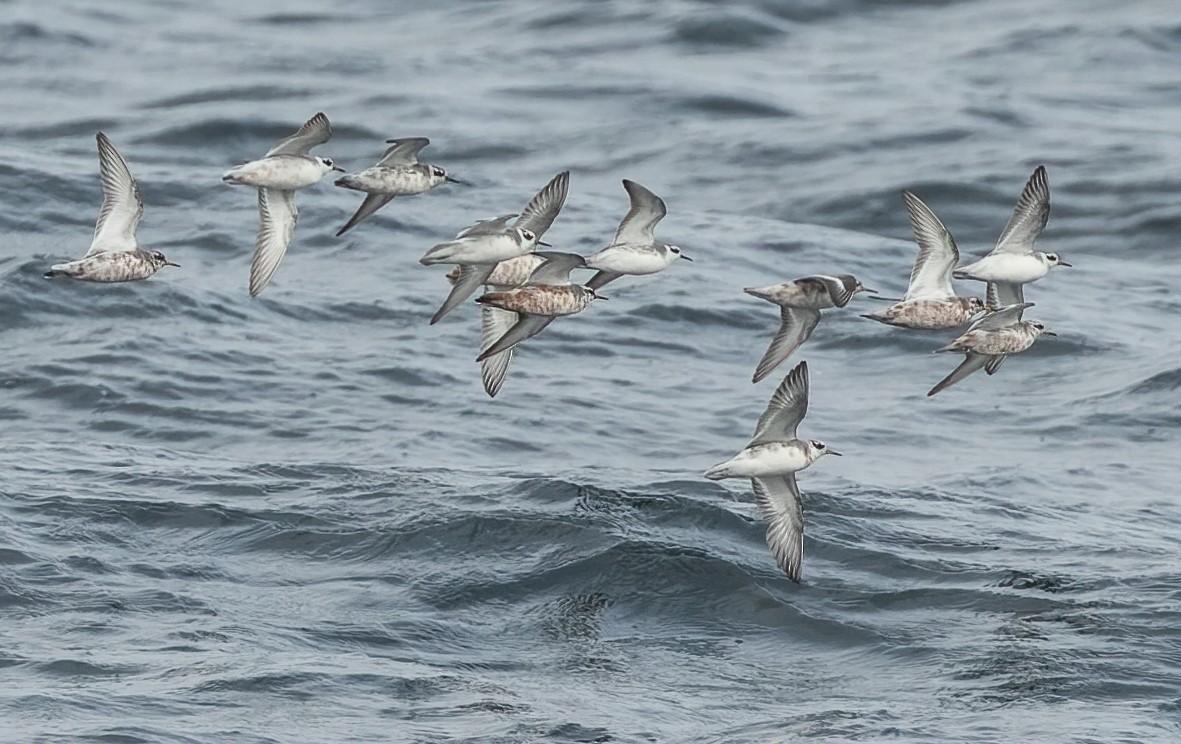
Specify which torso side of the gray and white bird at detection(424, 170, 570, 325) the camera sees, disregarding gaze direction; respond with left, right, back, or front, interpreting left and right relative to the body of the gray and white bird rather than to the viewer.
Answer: right

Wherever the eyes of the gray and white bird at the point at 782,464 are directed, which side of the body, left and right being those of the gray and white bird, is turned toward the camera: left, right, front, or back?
right

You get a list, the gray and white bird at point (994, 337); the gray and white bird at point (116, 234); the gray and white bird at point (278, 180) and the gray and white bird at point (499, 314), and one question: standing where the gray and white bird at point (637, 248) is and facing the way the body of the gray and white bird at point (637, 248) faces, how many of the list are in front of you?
1

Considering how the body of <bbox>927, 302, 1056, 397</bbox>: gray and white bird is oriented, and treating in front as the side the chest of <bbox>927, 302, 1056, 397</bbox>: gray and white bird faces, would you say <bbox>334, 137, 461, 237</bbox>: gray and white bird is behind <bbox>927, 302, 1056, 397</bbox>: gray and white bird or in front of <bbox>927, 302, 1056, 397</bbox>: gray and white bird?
behind

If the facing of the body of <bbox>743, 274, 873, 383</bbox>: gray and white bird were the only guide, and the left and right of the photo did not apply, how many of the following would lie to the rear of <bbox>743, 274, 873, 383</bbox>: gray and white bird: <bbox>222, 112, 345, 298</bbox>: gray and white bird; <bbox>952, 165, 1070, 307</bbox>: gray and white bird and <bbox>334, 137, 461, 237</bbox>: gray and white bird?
2

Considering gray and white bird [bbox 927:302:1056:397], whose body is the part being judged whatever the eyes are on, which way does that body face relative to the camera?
to the viewer's right

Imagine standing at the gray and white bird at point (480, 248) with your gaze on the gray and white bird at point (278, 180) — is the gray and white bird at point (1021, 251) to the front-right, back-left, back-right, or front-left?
back-right

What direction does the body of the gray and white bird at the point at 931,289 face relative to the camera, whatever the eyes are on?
to the viewer's right

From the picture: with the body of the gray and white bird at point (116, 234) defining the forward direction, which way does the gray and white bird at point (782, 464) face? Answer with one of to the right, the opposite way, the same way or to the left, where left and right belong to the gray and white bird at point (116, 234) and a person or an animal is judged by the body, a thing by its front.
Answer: the same way

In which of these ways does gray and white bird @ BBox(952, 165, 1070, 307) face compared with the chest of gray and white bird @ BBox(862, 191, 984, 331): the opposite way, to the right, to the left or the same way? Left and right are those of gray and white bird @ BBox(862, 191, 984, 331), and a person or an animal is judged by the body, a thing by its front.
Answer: the same way

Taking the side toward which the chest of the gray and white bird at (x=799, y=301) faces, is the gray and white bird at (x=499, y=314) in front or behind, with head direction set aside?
behind

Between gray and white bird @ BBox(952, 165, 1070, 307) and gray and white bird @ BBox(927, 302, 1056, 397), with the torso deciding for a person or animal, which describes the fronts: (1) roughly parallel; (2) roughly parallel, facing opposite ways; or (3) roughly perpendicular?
roughly parallel

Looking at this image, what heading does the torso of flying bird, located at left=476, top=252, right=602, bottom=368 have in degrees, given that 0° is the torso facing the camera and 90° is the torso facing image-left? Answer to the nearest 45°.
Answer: approximately 270°

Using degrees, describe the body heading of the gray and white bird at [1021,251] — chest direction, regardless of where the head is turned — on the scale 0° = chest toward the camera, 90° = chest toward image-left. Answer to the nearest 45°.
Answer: approximately 270°

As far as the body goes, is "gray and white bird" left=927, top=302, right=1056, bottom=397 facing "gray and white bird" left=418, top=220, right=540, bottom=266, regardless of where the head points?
no

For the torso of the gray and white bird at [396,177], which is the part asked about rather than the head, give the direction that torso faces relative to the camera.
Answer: to the viewer's right

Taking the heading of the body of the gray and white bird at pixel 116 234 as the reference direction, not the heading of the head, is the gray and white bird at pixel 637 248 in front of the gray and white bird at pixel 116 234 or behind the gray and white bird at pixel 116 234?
in front

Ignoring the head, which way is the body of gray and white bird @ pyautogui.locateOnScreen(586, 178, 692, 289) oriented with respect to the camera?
to the viewer's right

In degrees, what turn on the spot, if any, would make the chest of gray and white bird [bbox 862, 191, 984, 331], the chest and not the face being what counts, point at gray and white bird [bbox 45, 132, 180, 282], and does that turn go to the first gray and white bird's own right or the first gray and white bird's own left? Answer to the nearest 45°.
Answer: approximately 180°

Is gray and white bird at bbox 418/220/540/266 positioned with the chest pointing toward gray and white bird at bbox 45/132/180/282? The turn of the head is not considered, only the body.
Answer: no

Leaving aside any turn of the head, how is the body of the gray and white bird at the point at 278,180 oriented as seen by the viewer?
to the viewer's right

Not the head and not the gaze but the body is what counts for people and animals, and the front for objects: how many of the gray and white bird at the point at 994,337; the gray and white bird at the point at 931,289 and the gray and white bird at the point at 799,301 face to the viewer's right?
3

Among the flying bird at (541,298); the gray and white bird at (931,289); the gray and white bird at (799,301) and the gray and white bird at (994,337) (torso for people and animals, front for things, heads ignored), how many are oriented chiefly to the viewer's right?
4
